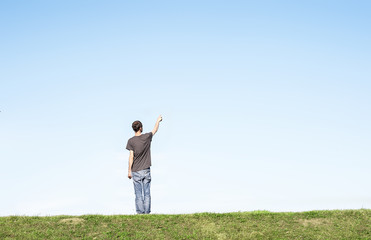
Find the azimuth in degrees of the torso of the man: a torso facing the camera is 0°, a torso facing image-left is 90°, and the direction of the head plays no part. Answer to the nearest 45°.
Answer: approximately 180°
